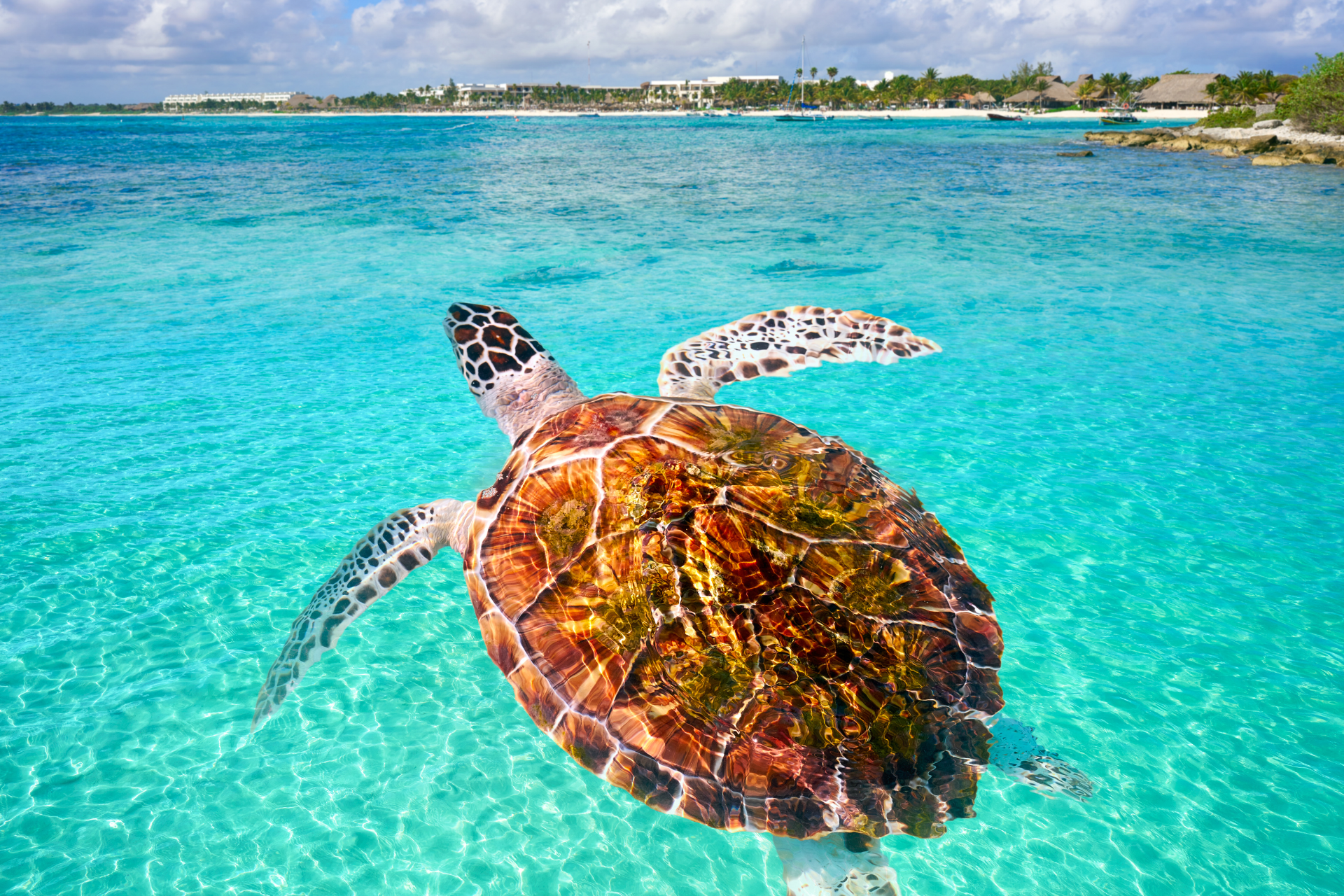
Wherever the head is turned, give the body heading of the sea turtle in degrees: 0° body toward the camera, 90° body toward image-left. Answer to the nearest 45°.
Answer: approximately 135°
